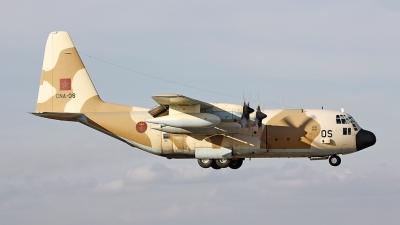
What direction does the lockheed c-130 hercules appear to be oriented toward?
to the viewer's right
